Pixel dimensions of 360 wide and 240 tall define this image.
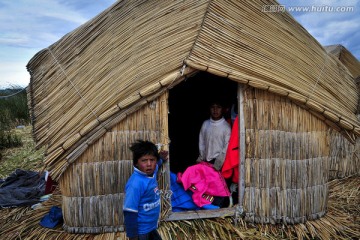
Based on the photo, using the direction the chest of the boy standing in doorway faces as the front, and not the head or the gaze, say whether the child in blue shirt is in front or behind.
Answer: in front

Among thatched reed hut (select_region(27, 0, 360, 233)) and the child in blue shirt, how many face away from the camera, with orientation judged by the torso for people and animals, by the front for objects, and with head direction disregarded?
0

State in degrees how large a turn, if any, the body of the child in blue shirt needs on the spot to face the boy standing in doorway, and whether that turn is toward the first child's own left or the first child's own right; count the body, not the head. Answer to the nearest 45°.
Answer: approximately 90° to the first child's own left

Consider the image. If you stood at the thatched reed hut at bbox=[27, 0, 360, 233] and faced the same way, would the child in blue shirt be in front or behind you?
in front

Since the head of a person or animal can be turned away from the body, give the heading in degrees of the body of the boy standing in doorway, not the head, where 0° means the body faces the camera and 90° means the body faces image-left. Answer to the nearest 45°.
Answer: approximately 0°

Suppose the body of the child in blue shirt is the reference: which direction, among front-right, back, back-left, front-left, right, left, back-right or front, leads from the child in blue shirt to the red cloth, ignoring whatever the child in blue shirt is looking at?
left

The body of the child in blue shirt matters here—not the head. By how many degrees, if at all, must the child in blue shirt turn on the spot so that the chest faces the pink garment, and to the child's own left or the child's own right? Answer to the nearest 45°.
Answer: approximately 90° to the child's own left

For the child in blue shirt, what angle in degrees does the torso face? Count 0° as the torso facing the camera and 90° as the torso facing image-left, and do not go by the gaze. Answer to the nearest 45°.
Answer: approximately 315°

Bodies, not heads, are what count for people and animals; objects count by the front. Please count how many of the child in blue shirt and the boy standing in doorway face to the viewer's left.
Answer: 0
